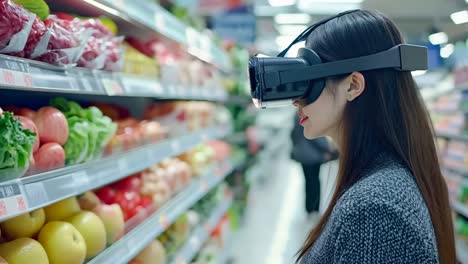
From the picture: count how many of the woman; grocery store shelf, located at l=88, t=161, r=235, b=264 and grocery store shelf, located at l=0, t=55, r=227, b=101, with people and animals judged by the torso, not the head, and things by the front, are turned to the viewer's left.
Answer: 1

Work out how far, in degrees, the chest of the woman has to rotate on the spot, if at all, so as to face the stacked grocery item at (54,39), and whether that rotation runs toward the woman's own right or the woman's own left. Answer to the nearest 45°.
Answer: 0° — they already face it

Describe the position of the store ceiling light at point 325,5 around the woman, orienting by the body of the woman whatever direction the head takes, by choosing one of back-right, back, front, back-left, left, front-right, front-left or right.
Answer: right

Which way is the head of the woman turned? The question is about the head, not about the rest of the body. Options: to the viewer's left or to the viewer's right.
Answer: to the viewer's left

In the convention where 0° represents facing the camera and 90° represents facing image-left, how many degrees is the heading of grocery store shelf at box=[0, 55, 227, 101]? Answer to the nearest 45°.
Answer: approximately 315°

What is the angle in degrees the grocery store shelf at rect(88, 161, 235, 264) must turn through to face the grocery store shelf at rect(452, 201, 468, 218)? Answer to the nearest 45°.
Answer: approximately 90° to its left

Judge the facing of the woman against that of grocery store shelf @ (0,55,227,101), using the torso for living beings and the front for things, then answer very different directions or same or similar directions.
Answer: very different directions

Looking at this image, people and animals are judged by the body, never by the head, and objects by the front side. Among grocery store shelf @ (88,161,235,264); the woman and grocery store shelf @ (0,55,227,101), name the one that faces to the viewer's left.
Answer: the woman

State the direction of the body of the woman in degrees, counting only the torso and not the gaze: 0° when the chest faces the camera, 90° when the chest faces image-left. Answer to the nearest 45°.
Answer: approximately 90°
